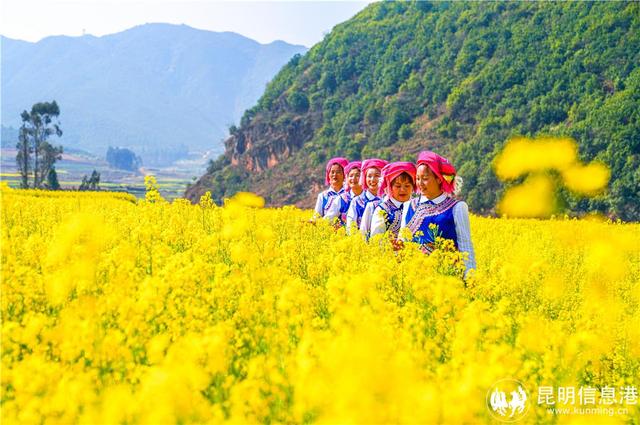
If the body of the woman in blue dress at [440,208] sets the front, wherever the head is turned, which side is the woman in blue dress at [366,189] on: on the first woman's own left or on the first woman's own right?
on the first woman's own right

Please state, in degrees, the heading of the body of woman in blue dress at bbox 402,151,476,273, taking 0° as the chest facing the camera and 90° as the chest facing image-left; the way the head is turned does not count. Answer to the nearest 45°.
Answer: approximately 45°

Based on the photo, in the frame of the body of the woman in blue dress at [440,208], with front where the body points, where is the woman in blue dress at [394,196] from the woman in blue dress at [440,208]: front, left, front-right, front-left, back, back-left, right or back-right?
right
